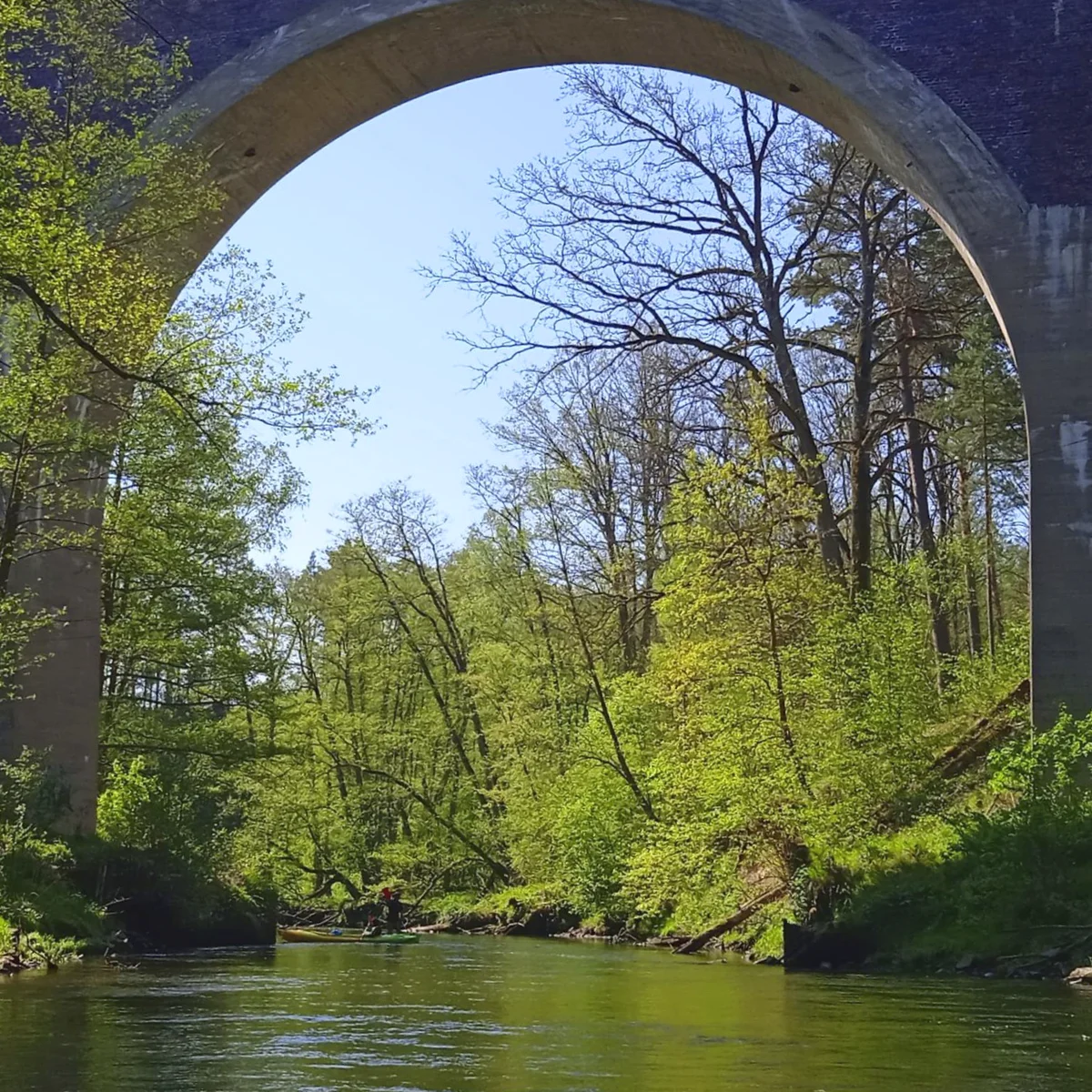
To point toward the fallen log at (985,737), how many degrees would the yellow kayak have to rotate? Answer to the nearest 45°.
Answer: approximately 135° to its left

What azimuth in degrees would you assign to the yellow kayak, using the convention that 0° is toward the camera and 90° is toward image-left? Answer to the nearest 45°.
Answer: approximately 90°

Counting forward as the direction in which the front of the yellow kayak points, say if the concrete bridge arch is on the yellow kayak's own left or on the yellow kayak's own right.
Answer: on the yellow kayak's own left
